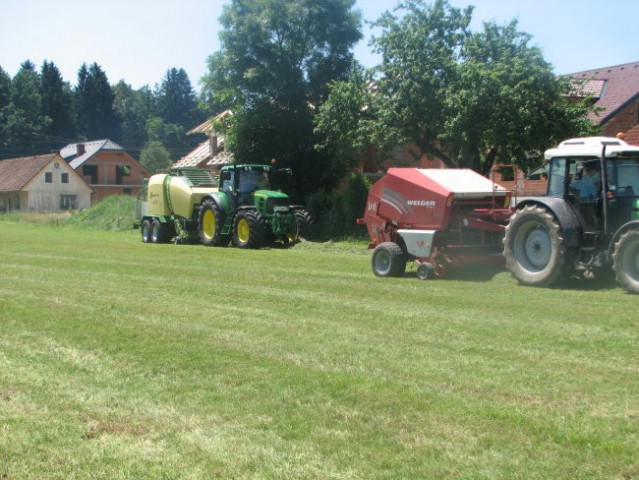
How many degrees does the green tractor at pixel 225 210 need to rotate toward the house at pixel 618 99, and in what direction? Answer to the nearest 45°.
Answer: approximately 45° to its left

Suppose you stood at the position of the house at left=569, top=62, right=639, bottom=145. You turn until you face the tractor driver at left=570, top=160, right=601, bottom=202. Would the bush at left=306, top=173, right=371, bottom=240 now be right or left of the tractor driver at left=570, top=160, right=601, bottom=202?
right

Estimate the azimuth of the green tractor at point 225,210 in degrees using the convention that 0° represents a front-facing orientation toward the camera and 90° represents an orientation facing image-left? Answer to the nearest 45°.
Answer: approximately 315°

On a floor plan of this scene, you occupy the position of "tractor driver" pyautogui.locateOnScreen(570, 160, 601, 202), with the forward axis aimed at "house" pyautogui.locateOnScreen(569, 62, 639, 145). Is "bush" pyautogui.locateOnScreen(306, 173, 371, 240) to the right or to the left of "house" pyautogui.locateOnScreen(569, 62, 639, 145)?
left
